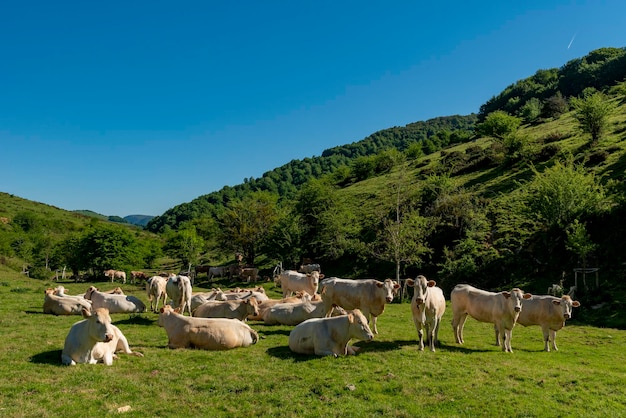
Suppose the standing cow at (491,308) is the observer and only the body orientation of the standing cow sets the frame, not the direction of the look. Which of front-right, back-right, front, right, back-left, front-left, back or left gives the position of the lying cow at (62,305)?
back-right

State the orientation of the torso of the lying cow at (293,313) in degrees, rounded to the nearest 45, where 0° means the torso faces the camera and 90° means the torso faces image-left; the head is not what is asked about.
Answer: approximately 270°

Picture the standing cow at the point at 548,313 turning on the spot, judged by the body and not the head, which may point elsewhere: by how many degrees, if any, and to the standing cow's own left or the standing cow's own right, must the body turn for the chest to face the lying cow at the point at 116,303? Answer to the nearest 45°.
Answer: approximately 135° to the standing cow's own right

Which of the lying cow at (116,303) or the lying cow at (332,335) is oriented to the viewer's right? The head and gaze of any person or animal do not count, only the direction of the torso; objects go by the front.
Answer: the lying cow at (332,335)

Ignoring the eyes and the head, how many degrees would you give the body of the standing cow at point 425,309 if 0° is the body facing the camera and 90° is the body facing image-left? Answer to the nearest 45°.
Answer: approximately 0°

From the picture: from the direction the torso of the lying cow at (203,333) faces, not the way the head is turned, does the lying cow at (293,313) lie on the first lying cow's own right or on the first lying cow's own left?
on the first lying cow's own right

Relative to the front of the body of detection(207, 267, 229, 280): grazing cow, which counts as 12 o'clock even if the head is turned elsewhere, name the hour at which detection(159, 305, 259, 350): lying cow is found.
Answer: The lying cow is roughly at 9 o'clock from the grazing cow.

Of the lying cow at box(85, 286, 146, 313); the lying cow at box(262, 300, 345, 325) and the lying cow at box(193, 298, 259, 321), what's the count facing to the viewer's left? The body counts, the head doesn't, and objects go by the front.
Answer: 1

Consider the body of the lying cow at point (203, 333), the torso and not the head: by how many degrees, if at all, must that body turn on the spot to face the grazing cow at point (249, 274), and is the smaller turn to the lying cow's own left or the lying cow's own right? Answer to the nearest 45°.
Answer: approximately 90° to the lying cow's own right

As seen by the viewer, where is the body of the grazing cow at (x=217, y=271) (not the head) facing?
to the viewer's left

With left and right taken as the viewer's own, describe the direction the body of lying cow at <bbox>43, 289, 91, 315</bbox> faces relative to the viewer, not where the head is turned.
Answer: facing to the left of the viewer

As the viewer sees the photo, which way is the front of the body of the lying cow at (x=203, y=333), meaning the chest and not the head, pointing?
to the viewer's left

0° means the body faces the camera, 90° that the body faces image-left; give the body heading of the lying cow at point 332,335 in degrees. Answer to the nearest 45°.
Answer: approximately 270°
